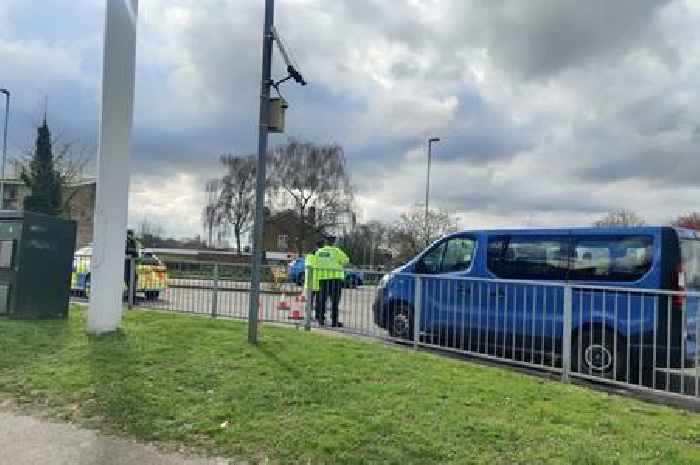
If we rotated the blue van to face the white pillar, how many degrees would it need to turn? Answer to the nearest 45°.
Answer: approximately 45° to its left

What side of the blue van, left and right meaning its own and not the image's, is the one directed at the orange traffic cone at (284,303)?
front

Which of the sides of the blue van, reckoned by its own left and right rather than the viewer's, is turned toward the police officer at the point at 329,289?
front

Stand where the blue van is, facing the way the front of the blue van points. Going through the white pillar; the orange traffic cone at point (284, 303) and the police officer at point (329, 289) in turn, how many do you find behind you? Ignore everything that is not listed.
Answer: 0

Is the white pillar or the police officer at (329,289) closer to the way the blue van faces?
the police officer

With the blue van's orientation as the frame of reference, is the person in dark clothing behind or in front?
in front

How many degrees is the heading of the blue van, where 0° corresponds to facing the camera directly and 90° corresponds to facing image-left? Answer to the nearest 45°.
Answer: approximately 135°

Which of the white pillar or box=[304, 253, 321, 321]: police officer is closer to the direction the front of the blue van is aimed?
the police officer
